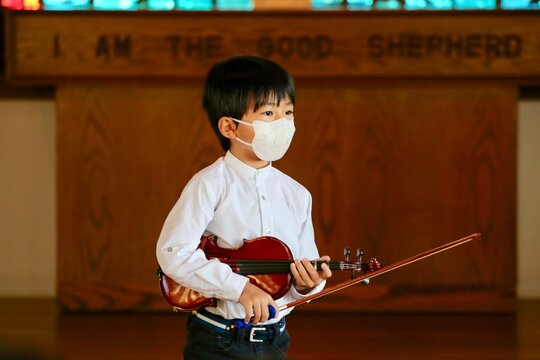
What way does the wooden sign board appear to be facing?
toward the camera

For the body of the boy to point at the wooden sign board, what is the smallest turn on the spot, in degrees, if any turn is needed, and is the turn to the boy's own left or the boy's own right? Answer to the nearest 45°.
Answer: approximately 135° to the boy's own left

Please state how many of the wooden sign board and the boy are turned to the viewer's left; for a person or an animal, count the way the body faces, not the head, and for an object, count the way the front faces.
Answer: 0

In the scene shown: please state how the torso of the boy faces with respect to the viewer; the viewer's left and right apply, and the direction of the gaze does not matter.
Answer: facing the viewer and to the right of the viewer

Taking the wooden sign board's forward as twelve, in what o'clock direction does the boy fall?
The boy is roughly at 12 o'clock from the wooden sign board.
